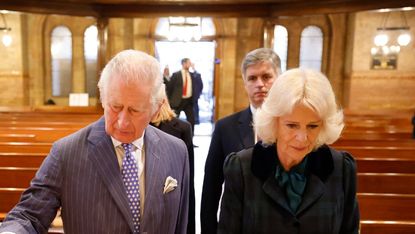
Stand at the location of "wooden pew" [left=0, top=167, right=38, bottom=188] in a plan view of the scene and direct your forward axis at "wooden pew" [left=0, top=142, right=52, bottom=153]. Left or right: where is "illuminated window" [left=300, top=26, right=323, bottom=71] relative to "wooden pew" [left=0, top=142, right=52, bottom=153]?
right

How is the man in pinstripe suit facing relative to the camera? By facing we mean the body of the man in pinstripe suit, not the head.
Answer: toward the camera

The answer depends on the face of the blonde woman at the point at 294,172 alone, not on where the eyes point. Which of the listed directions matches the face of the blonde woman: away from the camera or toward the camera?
toward the camera

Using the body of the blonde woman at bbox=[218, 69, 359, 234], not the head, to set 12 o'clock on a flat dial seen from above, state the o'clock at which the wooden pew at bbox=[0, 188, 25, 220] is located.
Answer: The wooden pew is roughly at 4 o'clock from the blonde woman.

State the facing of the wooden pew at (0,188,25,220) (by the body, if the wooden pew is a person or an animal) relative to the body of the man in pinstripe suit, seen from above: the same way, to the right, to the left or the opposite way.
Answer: the same way

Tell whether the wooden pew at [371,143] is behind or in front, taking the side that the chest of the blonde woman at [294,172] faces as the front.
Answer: behind

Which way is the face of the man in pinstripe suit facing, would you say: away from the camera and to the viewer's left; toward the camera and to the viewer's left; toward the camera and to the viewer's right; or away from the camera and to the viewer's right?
toward the camera and to the viewer's left

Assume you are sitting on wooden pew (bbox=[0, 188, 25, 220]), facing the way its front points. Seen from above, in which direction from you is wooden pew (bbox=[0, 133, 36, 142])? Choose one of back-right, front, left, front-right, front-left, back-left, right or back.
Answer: back

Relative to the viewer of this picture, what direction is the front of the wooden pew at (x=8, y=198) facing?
facing the viewer

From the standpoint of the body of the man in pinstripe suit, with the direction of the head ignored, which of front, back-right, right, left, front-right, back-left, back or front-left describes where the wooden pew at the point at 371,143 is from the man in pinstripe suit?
back-left

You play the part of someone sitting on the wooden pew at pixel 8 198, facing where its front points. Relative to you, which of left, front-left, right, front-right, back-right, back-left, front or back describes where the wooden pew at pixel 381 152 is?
left
